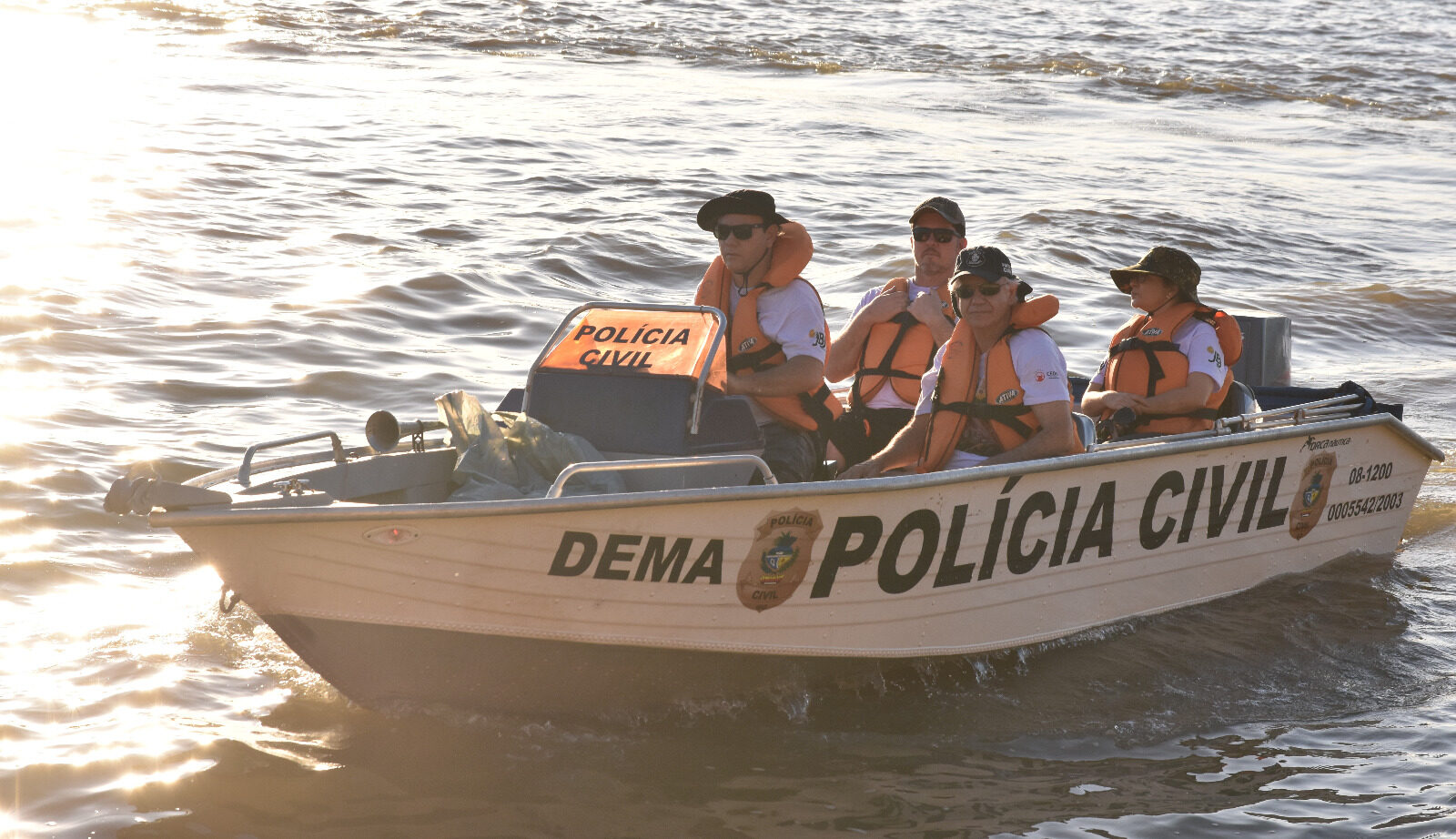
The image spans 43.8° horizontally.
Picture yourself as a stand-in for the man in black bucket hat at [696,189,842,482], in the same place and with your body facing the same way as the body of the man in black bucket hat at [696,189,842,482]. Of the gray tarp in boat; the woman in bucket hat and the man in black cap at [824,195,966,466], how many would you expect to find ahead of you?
1

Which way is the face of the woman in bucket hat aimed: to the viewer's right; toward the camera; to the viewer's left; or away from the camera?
to the viewer's left

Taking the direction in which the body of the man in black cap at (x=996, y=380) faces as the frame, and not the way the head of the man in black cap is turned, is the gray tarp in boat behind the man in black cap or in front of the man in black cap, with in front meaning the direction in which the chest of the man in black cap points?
in front

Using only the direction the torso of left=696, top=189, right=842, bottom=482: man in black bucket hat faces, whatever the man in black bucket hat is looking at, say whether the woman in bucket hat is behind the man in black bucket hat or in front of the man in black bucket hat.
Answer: behind

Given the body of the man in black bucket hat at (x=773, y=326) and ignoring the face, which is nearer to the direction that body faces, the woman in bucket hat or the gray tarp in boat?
the gray tarp in boat

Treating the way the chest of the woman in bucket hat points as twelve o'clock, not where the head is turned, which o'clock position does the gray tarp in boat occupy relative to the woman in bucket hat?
The gray tarp in boat is roughly at 12 o'clock from the woman in bucket hat.

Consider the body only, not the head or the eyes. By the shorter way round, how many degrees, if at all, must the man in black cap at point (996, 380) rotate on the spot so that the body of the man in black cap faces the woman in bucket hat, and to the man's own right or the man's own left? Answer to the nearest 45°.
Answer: approximately 180°

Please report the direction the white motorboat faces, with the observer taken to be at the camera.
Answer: facing the viewer and to the left of the viewer
